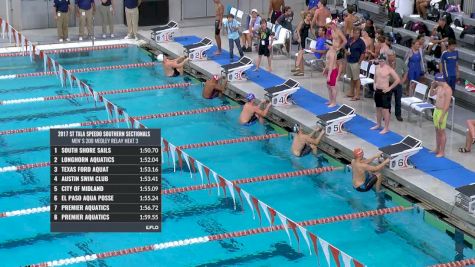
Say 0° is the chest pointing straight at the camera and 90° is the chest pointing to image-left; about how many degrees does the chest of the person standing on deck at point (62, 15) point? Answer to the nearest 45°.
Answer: approximately 0°

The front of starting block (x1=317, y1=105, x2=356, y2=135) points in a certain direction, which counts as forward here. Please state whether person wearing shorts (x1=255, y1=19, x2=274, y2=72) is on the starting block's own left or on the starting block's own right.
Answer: on the starting block's own right

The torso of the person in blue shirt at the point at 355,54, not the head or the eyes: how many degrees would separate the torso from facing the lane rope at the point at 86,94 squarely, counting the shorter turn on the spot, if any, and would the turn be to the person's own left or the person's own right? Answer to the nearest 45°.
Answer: approximately 45° to the person's own right

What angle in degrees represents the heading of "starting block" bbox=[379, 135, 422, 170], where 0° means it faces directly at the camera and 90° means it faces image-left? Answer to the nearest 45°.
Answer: approximately 45°

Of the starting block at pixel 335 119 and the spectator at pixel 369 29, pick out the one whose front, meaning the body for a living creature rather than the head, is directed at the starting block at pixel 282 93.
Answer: the spectator

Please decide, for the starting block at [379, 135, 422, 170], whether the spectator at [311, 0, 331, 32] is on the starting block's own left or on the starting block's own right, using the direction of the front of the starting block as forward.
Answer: on the starting block's own right

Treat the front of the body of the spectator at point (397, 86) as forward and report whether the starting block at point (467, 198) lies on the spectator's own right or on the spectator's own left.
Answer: on the spectator's own left
